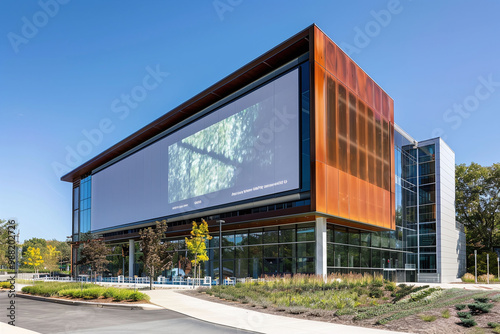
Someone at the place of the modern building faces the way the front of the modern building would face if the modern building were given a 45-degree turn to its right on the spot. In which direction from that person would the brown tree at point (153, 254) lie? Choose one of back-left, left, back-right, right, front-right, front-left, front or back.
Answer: front

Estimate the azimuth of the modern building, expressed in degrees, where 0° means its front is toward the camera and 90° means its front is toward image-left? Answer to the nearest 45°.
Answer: approximately 45°

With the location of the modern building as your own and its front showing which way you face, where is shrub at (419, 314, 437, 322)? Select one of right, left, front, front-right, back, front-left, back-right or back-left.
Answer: front-left

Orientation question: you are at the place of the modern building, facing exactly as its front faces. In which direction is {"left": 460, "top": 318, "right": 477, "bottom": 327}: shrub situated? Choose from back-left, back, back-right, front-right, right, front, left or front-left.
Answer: front-left

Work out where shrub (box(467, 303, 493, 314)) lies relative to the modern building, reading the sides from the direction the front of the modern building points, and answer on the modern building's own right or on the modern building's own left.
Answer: on the modern building's own left

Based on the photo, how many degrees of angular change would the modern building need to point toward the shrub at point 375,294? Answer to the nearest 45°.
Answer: approximately 45° to its left
